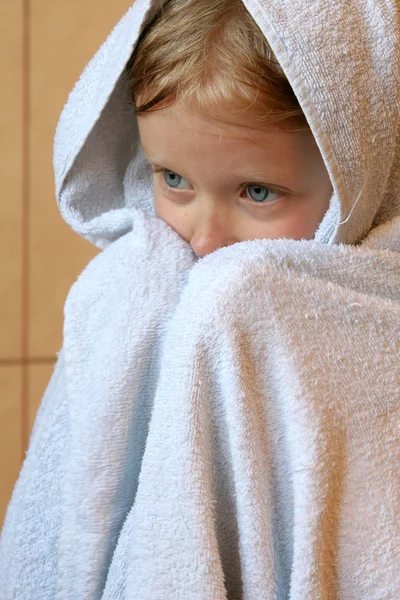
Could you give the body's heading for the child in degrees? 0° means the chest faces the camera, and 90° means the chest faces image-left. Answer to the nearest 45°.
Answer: approximately 45°
